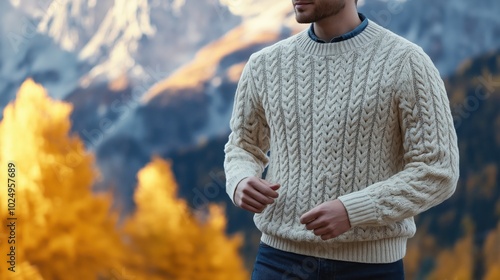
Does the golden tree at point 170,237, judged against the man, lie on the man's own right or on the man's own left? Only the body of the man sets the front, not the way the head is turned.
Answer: on the man's own right

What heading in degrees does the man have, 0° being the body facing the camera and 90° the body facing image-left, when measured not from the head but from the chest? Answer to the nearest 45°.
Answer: approximately 45°

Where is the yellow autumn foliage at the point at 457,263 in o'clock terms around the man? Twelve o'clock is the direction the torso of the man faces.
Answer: The yellow autumn foliage is roughly at 5 o'clock from the man.

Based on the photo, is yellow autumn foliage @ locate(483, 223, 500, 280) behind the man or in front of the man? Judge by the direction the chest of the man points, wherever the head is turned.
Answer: behind
